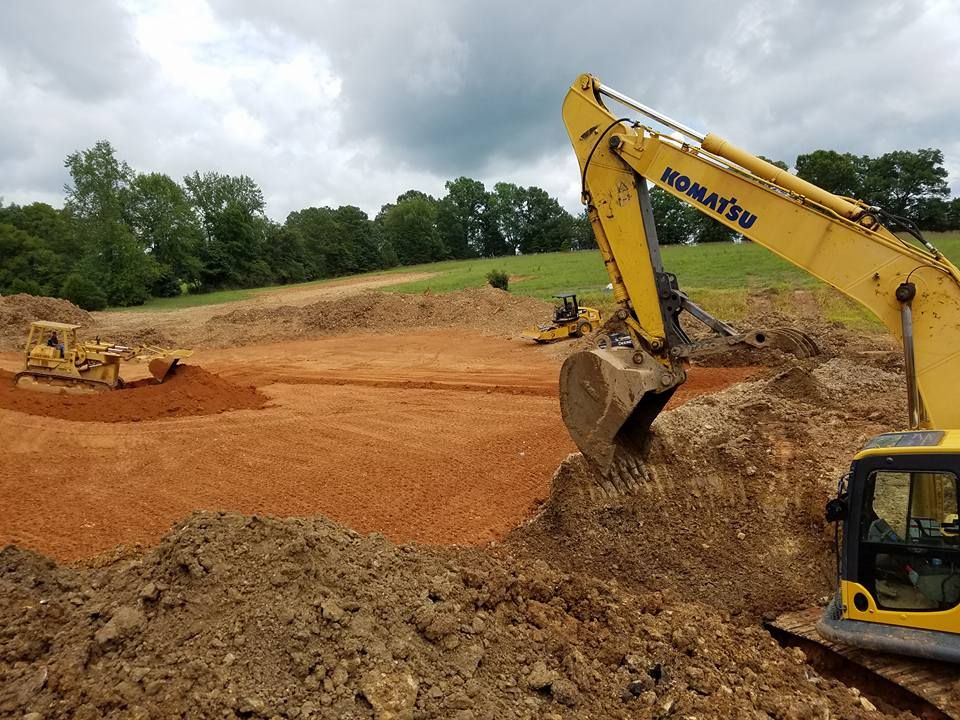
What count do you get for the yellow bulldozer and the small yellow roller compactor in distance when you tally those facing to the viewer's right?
1

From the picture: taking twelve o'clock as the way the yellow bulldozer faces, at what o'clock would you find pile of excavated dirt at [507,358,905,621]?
The pile of excavated dirt is roughly at 2 o'clock from the yellow bulldozer.

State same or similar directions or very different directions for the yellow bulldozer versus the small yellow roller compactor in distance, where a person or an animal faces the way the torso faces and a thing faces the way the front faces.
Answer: very different directions

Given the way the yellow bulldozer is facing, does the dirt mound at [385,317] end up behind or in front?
in front

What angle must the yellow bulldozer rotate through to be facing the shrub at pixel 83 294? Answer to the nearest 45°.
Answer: approximately 90° to its left

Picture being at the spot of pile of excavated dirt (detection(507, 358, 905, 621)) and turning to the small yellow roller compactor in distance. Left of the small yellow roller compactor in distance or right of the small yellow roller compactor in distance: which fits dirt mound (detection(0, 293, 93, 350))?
left

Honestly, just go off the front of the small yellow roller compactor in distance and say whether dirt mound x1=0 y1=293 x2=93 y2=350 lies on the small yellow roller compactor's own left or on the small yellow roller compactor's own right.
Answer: on the small yellow roller compactor's own right

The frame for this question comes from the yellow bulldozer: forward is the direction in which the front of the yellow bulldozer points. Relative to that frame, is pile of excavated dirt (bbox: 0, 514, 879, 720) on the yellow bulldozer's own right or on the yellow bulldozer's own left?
on the yellow bulldozer's own right

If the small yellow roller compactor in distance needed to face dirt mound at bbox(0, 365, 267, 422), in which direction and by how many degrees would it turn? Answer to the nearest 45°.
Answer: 0° — it already faces it

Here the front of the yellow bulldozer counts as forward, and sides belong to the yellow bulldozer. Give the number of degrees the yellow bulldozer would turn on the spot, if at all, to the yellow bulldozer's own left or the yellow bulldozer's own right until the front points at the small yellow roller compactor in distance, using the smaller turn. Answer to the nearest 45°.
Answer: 0° — it already faces it

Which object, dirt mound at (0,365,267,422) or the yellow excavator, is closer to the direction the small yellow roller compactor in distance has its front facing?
the dirt mound

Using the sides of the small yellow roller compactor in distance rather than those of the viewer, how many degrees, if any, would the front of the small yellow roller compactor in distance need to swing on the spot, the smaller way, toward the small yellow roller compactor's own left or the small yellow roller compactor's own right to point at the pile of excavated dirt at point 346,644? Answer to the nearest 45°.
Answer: approximately 45° to the small yellow roller compactor's own left

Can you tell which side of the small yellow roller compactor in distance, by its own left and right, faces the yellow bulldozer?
front

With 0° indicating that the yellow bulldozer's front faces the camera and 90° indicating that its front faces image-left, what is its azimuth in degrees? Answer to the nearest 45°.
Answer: approximately 270°
